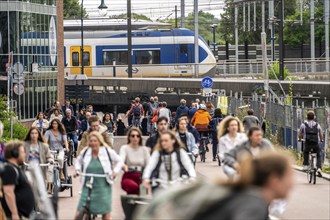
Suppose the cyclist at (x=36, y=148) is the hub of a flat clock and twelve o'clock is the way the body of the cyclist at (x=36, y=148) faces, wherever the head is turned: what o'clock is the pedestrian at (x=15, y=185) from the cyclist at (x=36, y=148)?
the pedestrian at (x=15, y=185) is roughly at 12 o'clock from the cyclist at (x=36, y=148).

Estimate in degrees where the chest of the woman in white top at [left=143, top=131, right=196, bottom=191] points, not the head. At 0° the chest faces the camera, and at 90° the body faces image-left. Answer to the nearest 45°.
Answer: approximately 0°

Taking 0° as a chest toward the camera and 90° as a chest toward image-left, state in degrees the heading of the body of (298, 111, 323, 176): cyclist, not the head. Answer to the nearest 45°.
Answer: approximately 180°
